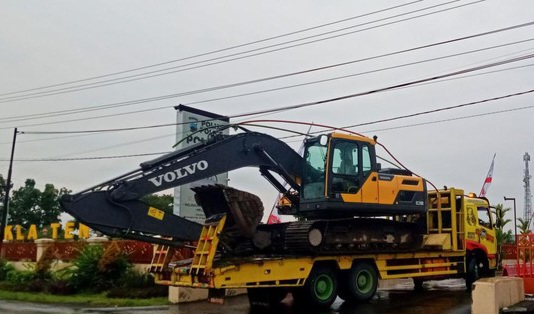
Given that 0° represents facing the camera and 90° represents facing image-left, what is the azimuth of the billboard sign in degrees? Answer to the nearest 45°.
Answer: approximately 315°

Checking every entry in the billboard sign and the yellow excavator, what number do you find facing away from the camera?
0

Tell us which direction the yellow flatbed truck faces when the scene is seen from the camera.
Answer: facing away from the viewer and to the right of the viewer

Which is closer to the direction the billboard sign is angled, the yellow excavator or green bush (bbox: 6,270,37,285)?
the yellow excavator

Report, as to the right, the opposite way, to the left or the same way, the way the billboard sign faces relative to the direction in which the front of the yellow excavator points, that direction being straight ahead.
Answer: to the left

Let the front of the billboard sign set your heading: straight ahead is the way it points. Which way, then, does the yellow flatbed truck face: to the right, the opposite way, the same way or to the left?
to the left

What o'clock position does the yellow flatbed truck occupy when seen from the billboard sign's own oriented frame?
The yellow flatbed truck is roughly at 12 o'clock from the billboard sign.

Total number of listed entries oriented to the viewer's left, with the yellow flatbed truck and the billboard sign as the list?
0
